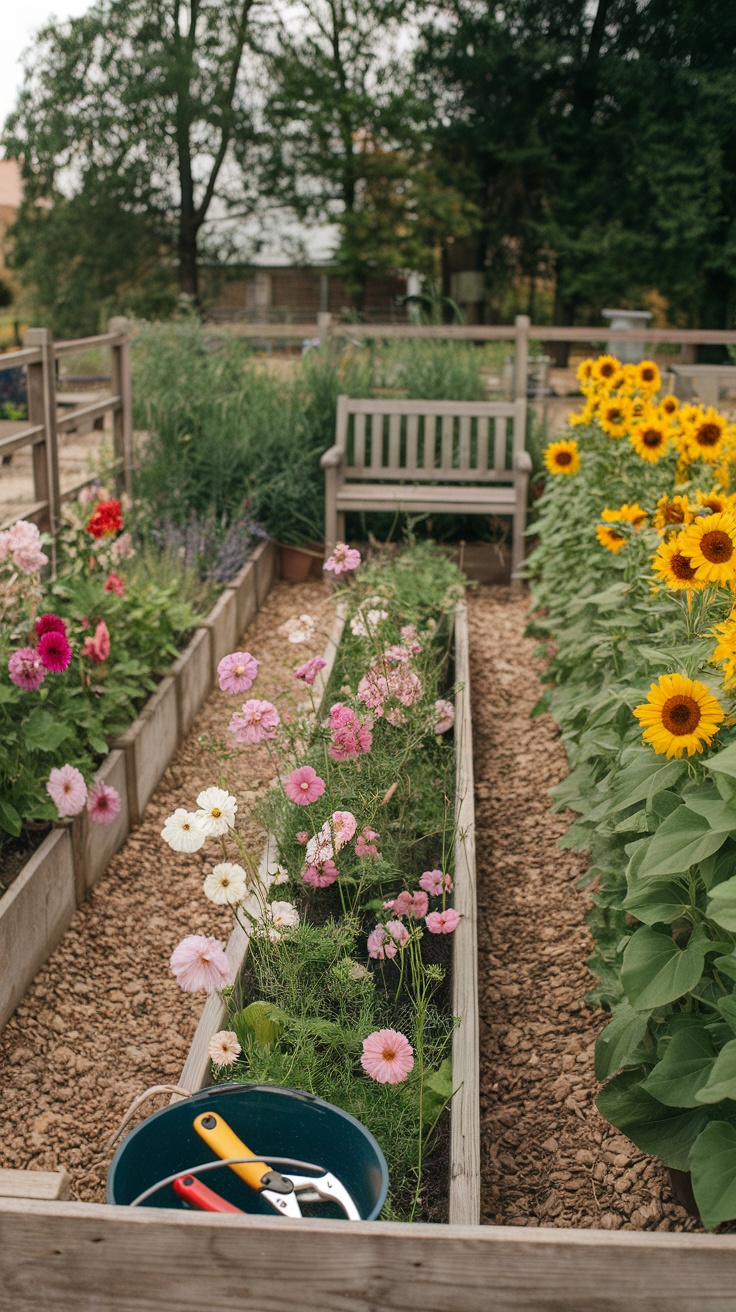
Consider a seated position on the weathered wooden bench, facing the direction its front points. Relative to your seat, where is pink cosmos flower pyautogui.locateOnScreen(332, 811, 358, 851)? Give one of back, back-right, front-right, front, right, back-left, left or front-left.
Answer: front

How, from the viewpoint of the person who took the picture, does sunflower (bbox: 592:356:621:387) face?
facing the viewer

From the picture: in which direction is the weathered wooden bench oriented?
toward the camera

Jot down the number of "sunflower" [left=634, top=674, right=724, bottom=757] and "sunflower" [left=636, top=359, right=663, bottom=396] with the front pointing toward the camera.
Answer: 2

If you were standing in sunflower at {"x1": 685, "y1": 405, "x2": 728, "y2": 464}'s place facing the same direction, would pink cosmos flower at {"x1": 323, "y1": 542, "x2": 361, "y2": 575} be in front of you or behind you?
in front

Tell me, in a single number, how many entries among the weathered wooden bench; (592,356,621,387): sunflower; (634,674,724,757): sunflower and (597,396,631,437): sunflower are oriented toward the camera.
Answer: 4

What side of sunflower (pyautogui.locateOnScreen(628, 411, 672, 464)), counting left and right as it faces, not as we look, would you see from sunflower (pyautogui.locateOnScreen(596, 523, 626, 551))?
front

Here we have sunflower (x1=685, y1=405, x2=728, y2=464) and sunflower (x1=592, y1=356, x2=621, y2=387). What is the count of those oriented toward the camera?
2

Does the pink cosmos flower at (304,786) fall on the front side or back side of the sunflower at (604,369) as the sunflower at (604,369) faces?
on the front side

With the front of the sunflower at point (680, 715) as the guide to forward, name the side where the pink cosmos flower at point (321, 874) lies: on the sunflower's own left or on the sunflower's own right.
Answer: on the sunflower's own right

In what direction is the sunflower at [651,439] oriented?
toward the camera

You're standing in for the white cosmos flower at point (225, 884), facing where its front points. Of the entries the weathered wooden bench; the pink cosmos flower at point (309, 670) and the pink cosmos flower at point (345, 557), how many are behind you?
3

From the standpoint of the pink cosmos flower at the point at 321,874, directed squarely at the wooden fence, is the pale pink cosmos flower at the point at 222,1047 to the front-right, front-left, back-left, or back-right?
back-left

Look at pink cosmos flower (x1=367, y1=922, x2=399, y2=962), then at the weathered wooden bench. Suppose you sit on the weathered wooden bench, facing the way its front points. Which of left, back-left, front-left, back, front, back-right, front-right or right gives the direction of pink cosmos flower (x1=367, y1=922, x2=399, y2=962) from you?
front

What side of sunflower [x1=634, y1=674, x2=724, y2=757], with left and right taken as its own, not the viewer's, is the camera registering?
front

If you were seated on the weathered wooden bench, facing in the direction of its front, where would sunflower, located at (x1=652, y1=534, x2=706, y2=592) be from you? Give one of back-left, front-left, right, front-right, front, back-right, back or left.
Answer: front
